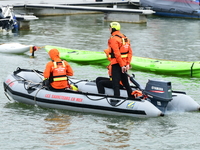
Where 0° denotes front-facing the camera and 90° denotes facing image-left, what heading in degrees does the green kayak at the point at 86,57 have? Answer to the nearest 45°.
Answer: approximately 90°

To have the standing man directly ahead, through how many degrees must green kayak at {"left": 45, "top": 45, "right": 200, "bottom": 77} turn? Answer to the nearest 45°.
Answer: approximately 90° to its left

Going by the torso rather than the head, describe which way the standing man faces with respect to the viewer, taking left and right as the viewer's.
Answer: facing away from the viewer and to the left of the viewer

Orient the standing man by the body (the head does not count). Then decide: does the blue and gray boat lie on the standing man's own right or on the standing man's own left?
on the standing man's own right

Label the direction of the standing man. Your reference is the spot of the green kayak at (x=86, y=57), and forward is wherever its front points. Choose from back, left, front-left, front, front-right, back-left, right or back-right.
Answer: left

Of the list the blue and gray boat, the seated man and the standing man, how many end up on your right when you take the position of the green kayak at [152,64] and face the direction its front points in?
1

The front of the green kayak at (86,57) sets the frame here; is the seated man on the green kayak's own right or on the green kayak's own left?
on the green kayak's own left

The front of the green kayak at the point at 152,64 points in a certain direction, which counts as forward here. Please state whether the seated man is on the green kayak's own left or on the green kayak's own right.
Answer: on the green kayak's own left

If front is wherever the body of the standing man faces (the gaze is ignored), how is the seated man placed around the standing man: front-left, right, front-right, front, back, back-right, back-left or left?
front-left

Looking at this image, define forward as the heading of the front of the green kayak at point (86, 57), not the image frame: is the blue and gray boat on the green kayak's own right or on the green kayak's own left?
on the green kayak's own right

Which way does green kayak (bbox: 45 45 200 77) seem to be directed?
to the viewer's left

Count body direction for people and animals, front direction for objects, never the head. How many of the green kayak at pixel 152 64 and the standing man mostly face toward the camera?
0

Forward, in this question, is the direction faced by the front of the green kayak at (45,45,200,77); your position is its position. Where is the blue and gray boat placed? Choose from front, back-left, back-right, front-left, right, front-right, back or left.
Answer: right

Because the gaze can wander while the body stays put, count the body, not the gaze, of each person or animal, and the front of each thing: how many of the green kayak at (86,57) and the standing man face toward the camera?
0
